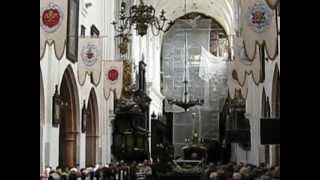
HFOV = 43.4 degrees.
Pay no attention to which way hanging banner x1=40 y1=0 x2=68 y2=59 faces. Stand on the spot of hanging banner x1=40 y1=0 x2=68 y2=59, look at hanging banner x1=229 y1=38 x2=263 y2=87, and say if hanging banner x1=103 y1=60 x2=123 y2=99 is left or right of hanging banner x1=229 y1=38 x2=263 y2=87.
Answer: left

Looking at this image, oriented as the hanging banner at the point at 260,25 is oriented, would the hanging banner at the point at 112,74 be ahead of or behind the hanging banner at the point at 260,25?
behind

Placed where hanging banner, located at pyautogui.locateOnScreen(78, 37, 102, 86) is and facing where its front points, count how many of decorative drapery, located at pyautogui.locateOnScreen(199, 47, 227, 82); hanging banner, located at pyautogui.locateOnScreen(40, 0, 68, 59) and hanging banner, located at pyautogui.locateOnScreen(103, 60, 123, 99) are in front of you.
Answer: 1

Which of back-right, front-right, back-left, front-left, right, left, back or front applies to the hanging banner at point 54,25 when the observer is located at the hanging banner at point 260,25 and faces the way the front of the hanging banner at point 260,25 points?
right

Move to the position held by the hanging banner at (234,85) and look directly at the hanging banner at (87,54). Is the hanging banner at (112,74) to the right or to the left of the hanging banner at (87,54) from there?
right

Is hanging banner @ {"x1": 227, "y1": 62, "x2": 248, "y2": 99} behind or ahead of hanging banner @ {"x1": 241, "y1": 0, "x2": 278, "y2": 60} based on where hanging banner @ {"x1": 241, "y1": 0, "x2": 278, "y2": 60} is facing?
behind

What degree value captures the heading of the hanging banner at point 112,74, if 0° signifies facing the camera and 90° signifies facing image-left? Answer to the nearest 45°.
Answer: approximately 0°
